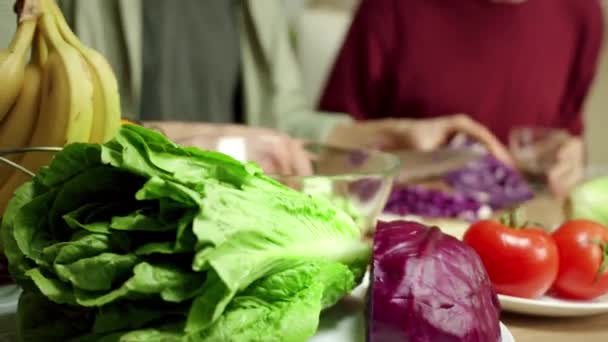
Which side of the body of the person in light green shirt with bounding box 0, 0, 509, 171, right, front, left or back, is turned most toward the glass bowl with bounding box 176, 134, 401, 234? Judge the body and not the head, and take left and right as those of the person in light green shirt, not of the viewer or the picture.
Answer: front

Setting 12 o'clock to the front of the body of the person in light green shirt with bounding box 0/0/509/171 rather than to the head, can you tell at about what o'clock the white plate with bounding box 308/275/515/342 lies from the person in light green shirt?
The white plate is roughly at 12 o'clock from the person in light green shirt.

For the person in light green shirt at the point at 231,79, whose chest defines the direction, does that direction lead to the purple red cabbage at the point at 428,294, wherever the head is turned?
yes

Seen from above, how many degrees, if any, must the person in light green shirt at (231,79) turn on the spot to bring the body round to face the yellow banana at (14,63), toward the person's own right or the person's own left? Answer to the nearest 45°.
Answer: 0° — they already face it

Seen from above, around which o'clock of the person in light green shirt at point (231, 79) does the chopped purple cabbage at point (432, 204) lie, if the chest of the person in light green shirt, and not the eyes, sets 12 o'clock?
The chopped purple cabbage is roughly at 11 o'clock from the person in light green shirt.

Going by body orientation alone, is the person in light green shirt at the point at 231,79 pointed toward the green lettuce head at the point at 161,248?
yes

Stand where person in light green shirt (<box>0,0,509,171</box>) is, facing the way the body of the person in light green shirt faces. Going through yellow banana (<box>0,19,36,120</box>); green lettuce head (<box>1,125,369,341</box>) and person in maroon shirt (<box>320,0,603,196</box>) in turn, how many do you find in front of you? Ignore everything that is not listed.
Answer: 2

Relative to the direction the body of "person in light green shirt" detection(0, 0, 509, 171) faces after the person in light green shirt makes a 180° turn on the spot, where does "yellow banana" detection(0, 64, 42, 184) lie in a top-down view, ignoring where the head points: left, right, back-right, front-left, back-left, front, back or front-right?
back

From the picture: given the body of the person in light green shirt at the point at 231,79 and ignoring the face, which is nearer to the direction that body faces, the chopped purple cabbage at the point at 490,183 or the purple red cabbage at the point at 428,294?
the purple red cabbage

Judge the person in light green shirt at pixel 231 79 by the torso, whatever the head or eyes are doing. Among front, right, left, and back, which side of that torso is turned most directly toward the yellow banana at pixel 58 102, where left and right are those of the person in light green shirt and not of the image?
front

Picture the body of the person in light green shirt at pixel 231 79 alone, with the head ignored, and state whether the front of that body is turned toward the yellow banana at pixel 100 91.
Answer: yes

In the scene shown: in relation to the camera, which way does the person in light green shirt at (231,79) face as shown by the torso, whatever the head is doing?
toward the camera

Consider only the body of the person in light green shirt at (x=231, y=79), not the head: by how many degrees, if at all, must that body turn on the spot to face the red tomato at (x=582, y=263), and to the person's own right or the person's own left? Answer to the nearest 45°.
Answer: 0° — they already face it

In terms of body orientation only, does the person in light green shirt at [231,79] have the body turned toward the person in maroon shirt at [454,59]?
no

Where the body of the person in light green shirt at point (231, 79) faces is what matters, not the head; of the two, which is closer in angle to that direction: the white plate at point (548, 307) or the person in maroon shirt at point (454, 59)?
the white plate

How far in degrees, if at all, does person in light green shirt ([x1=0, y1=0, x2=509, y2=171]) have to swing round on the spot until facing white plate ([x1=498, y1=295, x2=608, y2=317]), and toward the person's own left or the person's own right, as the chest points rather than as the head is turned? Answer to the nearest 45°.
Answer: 0° — they already face it

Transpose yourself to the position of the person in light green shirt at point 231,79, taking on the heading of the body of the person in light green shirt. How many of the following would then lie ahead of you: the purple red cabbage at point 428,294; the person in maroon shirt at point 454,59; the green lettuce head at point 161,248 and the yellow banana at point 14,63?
3

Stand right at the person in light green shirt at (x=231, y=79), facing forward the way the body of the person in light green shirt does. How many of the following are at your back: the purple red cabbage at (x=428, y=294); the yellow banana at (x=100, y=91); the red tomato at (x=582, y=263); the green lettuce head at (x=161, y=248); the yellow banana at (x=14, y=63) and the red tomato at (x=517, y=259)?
0
